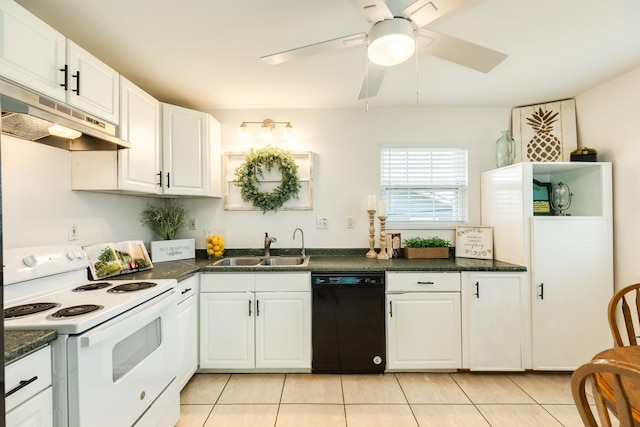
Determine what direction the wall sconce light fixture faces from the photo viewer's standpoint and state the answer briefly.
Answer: facing the viewer

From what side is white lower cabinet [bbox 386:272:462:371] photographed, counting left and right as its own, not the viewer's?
front

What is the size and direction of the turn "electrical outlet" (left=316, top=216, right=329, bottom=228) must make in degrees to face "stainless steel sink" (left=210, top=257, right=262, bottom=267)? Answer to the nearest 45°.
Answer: approximately 90° to its right

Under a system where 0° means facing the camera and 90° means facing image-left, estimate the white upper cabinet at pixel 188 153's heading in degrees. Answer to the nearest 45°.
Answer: approximately 315°

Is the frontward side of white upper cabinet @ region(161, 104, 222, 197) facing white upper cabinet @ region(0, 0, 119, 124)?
no

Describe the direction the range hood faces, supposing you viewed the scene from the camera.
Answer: facing the viewer and to the right of the viewer

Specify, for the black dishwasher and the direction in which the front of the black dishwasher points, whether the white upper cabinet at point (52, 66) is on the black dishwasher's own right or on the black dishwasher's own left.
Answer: on the black dishwasher's own right

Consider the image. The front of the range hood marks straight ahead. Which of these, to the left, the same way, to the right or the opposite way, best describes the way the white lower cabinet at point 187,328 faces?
the same way

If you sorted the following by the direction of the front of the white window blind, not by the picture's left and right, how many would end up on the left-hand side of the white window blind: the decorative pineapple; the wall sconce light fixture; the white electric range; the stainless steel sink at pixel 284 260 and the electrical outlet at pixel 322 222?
1

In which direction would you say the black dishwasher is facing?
toward the camera

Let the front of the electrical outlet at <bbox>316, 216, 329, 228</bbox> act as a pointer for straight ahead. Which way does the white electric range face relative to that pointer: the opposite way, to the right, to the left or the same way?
to the left
